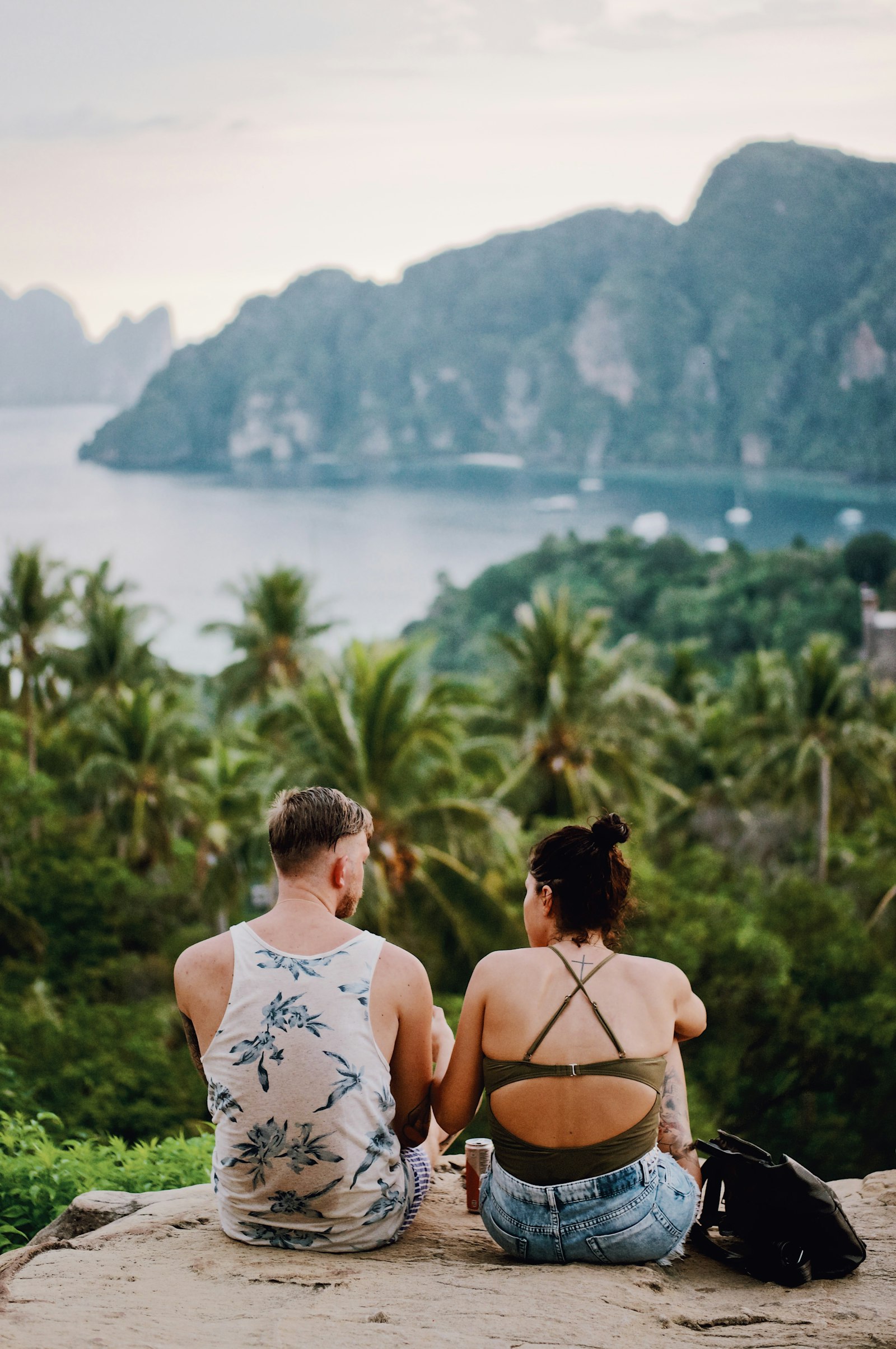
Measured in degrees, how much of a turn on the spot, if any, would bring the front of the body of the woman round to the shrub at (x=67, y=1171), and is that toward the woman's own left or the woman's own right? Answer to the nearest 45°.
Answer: approximately 45° to the woman's own left

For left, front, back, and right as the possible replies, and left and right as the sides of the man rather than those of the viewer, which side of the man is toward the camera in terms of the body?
back

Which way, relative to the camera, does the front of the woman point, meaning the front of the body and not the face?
away from the camera

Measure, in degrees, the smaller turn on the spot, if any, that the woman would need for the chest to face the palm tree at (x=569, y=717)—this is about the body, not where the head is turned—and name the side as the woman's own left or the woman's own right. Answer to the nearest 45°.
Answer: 0° — they already face it

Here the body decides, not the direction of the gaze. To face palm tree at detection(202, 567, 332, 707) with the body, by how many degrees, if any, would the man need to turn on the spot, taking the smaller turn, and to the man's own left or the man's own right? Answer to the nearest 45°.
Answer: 0° — they already face it
